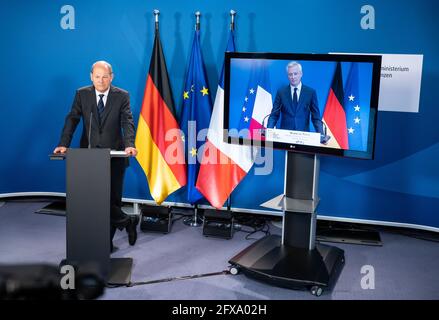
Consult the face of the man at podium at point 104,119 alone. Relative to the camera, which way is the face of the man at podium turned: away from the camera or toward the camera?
toward the camera

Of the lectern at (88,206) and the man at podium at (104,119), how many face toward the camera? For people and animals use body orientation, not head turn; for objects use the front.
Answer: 2

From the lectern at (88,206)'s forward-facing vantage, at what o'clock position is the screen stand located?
The screen stand is roughly at 9 o'clock from the lectern.

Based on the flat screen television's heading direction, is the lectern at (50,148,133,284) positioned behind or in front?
in front

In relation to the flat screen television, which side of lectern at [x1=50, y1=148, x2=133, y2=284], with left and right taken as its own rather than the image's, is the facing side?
left

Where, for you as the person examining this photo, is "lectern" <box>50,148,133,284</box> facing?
facing the viewer

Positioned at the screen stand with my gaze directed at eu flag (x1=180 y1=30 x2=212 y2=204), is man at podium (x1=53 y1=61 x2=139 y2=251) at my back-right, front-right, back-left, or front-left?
front-left

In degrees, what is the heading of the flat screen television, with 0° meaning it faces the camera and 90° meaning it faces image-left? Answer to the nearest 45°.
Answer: approximately 45°

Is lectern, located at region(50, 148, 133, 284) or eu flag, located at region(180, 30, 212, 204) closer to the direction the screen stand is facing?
the lectern

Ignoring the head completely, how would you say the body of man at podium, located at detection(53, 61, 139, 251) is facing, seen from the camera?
toward the camera

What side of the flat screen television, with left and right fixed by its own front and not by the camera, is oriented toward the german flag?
right

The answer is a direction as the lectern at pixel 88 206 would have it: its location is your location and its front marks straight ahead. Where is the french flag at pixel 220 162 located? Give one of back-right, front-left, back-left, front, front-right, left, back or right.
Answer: back-left

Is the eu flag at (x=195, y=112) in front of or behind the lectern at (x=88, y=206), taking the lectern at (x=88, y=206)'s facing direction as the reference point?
behind
